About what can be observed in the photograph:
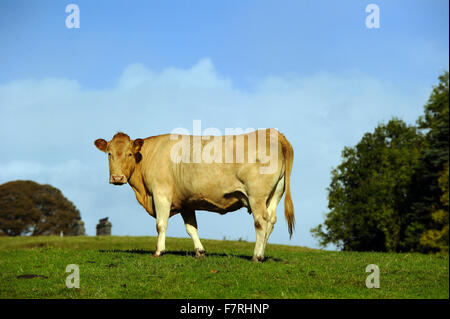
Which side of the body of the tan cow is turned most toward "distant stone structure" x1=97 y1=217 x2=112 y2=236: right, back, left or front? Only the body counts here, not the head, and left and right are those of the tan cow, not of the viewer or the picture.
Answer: right

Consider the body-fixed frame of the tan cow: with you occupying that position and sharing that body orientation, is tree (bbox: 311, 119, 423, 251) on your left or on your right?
on your right

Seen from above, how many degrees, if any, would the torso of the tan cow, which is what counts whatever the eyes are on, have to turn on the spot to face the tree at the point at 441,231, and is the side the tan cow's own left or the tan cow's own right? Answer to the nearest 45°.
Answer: approximately 135° to the tan cow's own right

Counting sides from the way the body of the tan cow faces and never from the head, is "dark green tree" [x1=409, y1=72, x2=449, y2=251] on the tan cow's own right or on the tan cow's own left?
on the tan cow's own right

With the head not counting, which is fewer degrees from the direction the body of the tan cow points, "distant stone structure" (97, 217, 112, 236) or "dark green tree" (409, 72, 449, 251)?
the distant stone structure

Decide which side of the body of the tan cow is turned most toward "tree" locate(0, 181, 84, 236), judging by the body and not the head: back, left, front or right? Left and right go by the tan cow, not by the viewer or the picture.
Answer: right

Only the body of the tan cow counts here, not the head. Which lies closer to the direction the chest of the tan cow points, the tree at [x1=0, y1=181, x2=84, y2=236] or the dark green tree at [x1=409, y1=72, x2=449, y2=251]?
the tree

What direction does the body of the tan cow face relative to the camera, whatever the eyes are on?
to the viewer's left
